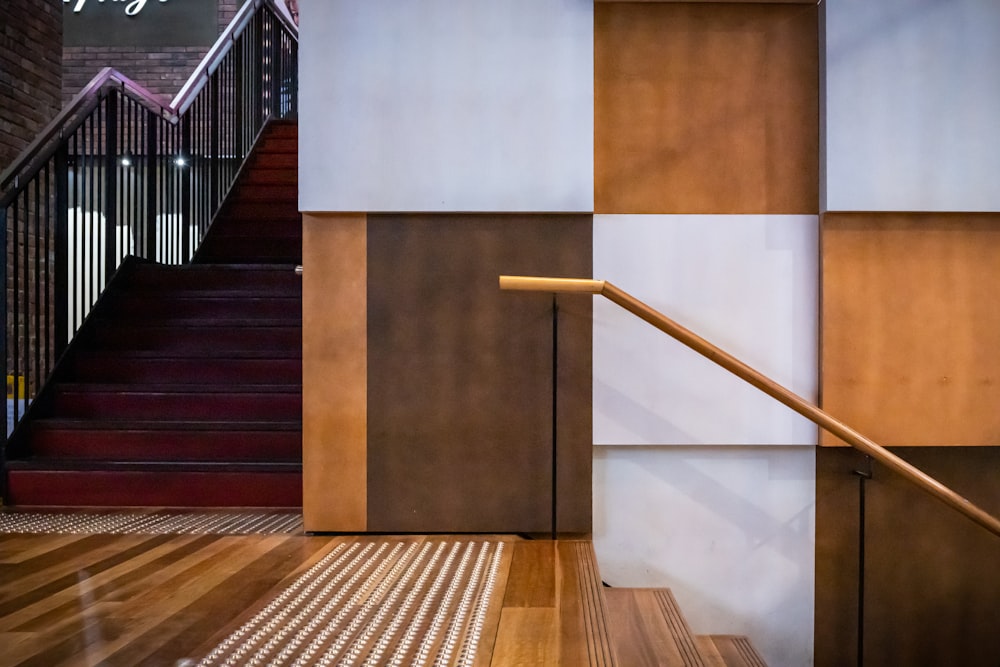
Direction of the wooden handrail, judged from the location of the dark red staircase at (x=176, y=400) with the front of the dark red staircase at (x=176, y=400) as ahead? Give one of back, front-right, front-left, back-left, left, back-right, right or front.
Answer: front-left

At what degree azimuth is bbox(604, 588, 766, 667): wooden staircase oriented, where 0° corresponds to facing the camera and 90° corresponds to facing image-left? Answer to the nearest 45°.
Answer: approximately 270°

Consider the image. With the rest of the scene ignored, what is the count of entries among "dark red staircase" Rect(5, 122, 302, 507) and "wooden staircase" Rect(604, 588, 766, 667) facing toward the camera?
1

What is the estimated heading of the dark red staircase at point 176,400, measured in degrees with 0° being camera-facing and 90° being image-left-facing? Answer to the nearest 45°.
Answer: approximately 0°

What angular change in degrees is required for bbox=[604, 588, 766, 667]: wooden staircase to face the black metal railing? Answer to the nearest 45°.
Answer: approximately 135° to its left
